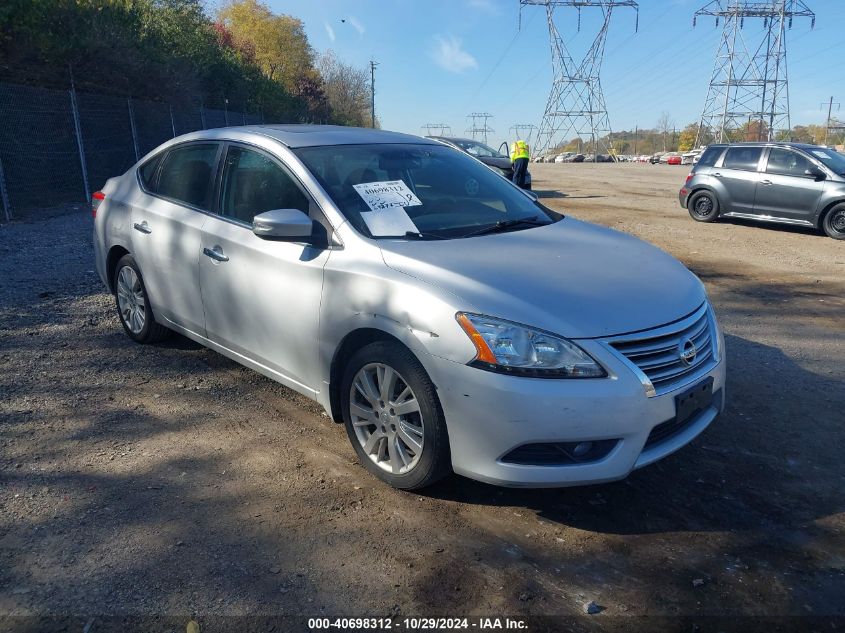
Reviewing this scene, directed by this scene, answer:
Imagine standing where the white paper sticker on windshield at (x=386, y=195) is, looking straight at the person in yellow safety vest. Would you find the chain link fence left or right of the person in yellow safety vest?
left

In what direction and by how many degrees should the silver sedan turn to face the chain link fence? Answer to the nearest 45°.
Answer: approximately 180°

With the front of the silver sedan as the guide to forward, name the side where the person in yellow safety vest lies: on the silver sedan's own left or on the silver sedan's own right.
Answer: on the silver sedan's own left

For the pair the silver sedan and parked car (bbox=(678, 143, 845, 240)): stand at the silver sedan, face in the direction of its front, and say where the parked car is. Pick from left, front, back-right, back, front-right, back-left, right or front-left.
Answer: left

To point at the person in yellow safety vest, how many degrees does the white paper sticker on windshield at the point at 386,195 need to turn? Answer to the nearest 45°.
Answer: approximately 135° to its left

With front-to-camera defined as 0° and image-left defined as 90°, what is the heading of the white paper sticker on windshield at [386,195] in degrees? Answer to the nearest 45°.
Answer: approximately 315°

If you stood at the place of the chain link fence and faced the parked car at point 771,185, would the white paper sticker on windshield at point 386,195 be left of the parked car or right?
right

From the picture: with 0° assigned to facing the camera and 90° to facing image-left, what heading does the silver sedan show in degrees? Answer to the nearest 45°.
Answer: approximately 315°

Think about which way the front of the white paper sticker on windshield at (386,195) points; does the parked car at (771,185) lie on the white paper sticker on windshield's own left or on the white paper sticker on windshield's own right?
on the white paper sticker on windshield's own left

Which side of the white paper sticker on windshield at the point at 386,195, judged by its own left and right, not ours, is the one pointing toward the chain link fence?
back

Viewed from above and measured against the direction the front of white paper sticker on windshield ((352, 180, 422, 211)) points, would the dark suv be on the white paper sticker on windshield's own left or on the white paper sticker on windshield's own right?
on the white paper sticker on windshield's own left
